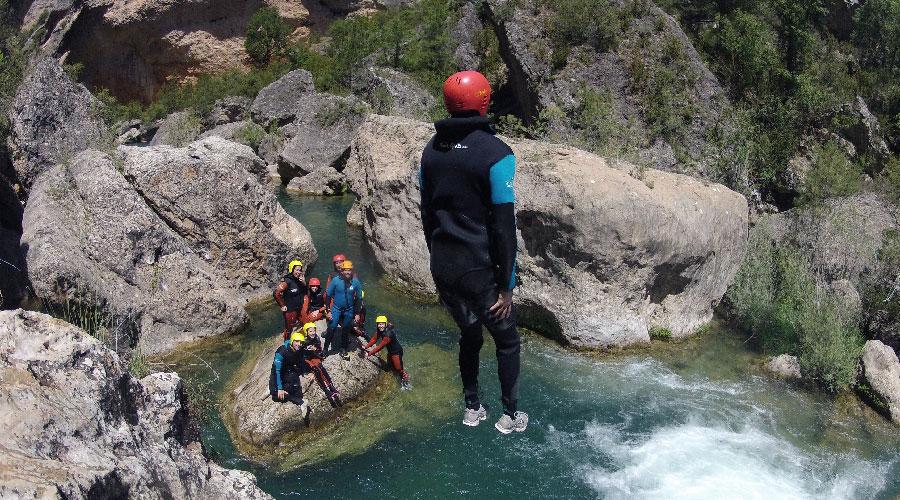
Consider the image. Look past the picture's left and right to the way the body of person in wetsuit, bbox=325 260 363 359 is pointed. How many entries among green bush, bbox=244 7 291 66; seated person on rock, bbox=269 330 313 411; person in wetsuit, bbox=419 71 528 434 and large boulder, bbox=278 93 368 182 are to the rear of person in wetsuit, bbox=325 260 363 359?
2

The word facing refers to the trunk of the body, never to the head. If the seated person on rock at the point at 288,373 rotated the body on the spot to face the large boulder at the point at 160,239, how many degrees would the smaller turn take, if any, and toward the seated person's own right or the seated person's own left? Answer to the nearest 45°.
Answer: approximately 180°

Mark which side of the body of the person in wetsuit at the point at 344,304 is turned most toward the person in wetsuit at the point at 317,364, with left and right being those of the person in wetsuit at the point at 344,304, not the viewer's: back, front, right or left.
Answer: front

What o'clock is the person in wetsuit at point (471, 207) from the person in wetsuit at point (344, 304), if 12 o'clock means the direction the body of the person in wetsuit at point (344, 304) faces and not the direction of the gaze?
the person in wetsuit at point (471, 207) is roughly at 12 o'clock from the person in wetsuit at point (344, 304).

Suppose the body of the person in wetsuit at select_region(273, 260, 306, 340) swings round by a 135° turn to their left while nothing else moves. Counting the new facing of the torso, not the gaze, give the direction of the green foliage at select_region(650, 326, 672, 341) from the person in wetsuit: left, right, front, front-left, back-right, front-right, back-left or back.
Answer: right

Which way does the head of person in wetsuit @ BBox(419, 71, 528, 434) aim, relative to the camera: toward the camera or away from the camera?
away from the camera

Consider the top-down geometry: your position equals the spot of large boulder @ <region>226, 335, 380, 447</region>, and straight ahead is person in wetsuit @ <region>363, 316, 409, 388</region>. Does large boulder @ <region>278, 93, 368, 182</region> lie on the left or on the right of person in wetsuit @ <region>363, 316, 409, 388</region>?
left

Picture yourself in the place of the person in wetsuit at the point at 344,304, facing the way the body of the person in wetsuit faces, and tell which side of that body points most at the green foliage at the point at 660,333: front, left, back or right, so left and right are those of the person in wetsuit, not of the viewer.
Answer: left

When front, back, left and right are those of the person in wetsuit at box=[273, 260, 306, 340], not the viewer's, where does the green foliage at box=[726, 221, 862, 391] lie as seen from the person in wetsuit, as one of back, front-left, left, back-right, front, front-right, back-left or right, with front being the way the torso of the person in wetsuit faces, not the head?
front-left

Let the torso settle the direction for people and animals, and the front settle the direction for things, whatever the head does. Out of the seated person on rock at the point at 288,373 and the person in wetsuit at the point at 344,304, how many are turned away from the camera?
0

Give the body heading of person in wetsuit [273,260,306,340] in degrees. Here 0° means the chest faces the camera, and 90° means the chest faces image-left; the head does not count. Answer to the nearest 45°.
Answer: approximately 315°
